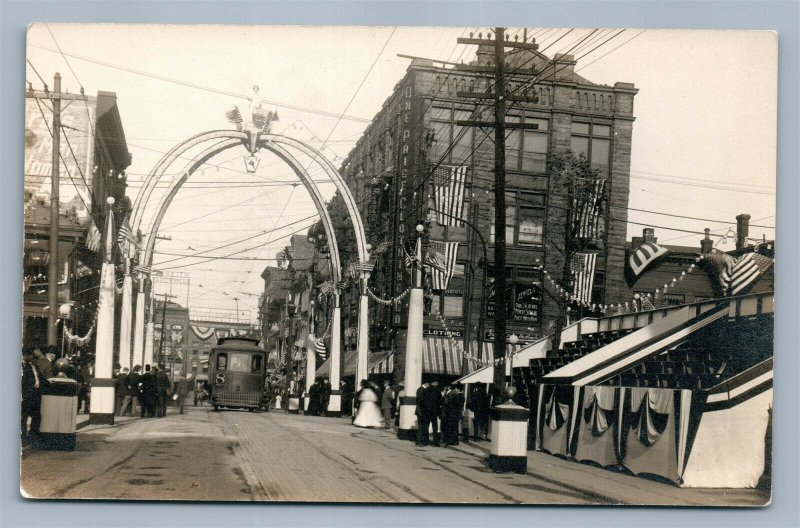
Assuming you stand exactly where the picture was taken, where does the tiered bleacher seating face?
facing to the left of the viewer
